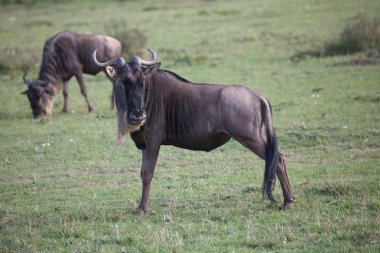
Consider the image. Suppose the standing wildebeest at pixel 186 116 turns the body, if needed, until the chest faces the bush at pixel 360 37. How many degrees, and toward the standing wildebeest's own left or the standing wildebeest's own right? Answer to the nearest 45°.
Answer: approximately 135° to the standing wildebeest's own right

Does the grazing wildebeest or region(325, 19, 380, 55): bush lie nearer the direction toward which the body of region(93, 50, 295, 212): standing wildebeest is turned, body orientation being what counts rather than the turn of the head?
the grazing wildebeest

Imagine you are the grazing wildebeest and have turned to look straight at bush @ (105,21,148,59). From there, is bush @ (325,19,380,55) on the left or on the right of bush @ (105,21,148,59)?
right

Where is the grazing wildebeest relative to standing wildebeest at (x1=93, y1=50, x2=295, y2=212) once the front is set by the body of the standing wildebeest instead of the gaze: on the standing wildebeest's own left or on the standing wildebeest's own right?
on the standing wildebeest's own right

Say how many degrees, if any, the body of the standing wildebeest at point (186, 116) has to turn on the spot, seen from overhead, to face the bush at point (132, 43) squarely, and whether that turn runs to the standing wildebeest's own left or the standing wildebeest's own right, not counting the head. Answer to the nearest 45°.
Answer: approximately 90° to the standing wildebeest's own right

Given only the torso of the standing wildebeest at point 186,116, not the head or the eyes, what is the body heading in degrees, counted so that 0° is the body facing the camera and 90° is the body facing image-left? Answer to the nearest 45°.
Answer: approximately 90°
